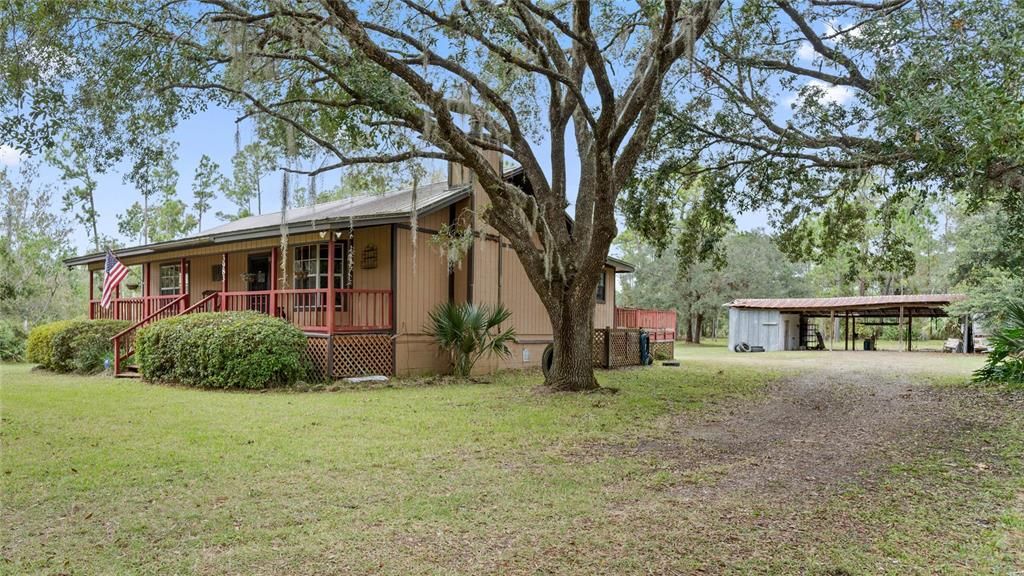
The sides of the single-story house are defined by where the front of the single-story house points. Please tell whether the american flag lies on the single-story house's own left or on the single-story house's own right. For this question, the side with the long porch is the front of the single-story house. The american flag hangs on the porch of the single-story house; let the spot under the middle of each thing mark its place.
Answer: on the single-story house's own right

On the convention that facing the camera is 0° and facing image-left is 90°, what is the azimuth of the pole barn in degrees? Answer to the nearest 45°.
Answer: approximately 0°

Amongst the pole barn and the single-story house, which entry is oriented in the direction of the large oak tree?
the pole barn

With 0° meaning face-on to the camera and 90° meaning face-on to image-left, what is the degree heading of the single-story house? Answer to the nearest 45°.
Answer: approximately 45°

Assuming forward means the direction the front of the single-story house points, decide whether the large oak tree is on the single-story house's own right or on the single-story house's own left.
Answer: on the single-story house's own left
